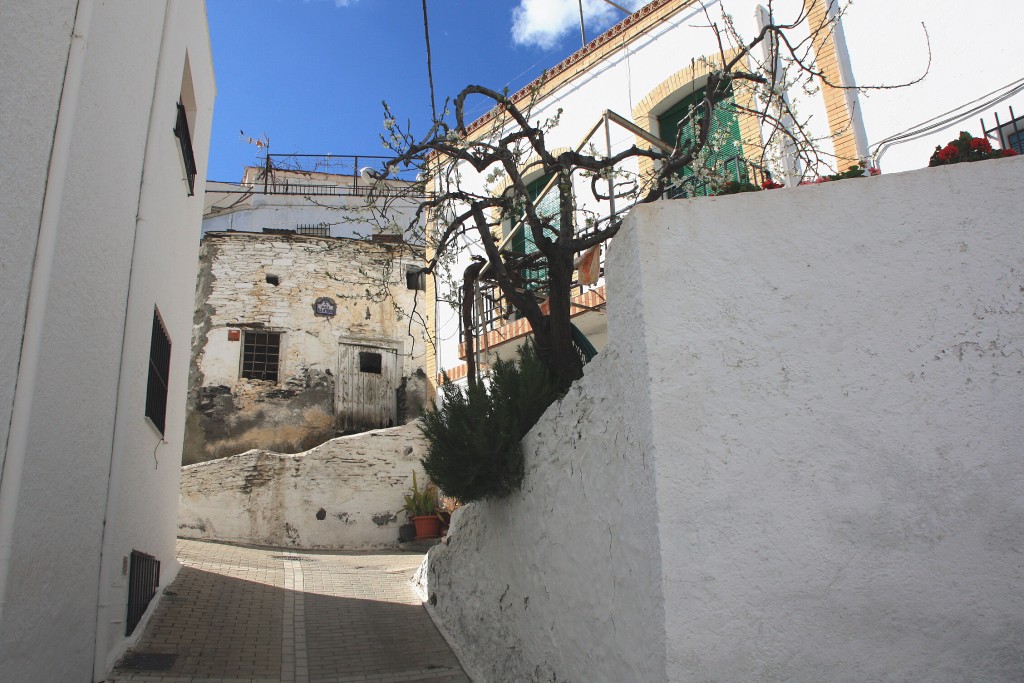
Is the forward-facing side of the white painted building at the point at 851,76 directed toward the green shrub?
yes

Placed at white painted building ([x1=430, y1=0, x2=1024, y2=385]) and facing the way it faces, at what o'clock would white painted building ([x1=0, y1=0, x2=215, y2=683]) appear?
white painted building ([x1=0, y1=0, x2=215, y2=683]) is roughly at 12 o'clock from white painted building ([x1=430, y1=0, x2=1024, y2=385]).

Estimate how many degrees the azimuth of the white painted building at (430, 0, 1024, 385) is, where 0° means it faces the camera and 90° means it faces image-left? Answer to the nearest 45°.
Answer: approximately 45°
